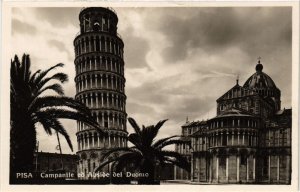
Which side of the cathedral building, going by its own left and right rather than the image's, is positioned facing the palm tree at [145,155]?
back

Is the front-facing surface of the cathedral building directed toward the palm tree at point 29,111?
no

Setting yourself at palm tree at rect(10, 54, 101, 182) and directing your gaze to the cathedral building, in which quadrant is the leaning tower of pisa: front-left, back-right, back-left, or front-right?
front-left

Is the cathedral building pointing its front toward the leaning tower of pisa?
no

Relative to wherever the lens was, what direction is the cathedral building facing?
facing away from the viewer and to the right of the viewer
